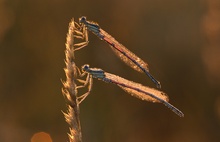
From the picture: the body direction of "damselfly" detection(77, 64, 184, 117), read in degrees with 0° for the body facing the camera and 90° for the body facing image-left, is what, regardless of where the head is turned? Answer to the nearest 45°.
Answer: approximately 90°
